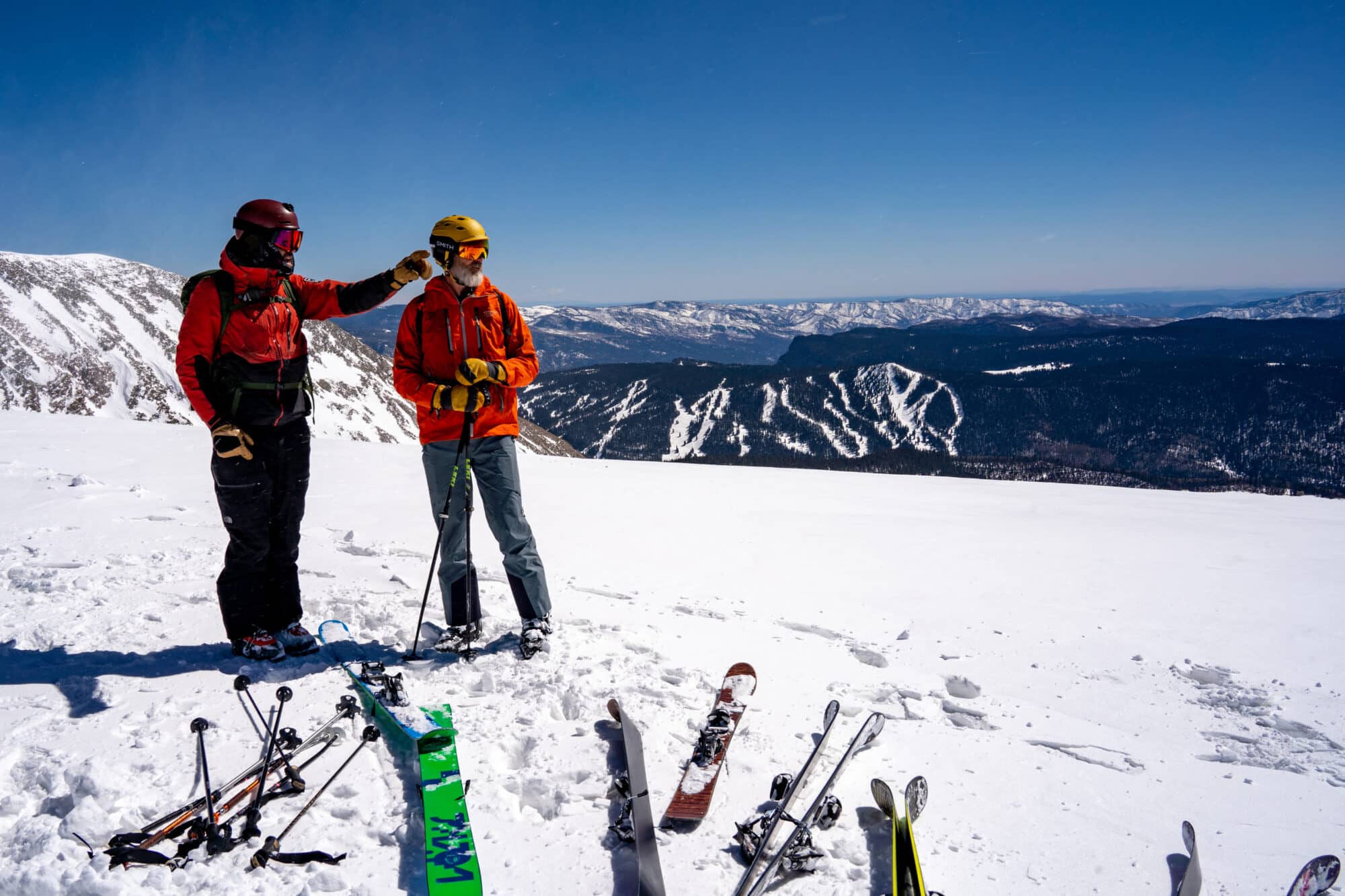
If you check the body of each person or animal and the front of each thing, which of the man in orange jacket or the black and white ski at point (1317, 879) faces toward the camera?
the man in orange jacket

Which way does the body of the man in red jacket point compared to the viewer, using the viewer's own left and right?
facing the viewer and to the right of the viewer

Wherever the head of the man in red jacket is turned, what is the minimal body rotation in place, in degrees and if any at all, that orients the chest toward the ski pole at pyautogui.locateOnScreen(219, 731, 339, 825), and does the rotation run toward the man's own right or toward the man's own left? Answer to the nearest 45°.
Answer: approximately 45° to the man's own right

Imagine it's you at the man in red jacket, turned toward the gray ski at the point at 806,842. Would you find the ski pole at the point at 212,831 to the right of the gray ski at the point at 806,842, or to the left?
right

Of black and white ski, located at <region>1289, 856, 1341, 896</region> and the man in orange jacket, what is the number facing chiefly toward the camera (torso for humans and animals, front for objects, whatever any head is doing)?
1

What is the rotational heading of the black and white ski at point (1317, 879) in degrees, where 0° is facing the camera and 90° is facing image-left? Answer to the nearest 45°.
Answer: approximately 225°

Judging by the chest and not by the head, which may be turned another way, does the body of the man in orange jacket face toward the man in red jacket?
no

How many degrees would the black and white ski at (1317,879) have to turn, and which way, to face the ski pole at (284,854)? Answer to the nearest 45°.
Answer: approximately 180°

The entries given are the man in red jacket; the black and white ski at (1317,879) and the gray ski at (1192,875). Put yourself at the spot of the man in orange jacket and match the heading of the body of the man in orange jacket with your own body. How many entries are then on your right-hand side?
1

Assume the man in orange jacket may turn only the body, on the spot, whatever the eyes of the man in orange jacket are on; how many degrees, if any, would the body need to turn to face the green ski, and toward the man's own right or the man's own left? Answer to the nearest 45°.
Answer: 0° — they already face it

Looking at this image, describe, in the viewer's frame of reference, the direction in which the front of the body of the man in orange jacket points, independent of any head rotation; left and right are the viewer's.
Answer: facing the viewer

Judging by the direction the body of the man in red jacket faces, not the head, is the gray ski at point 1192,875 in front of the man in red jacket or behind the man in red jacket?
in front
